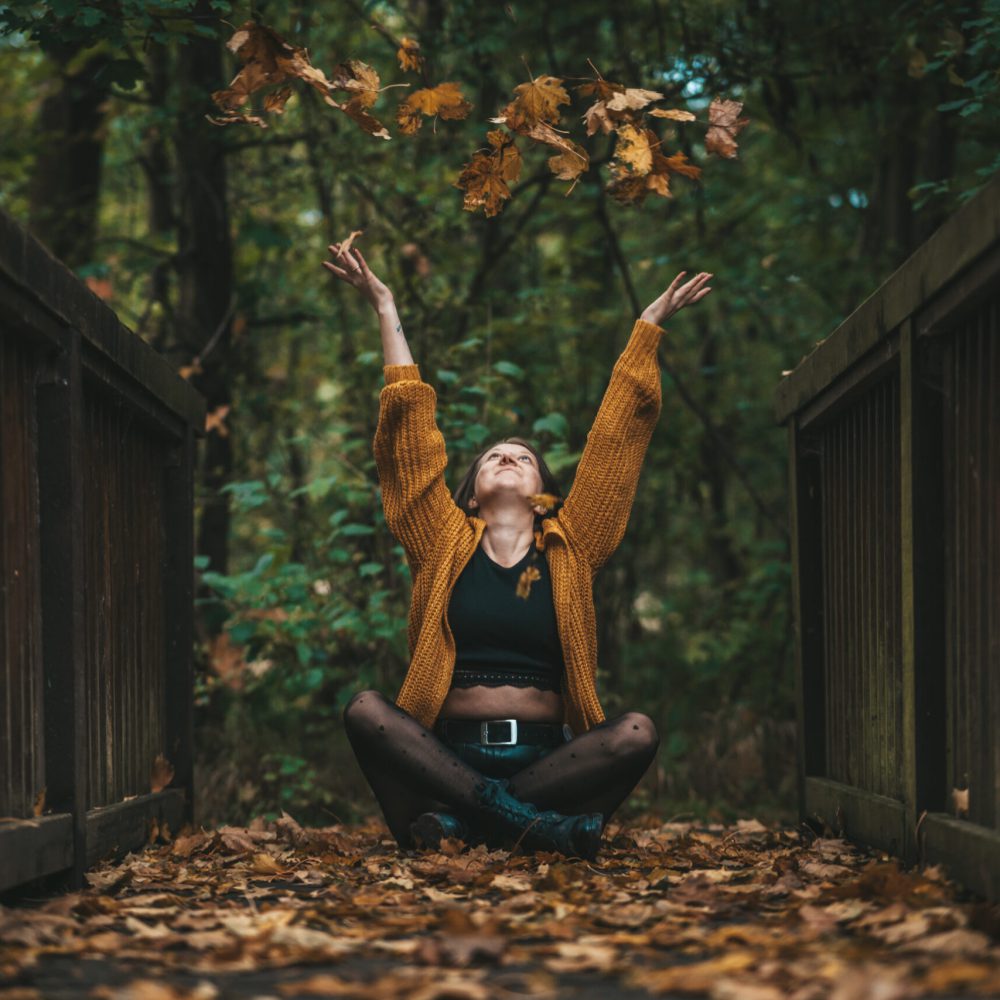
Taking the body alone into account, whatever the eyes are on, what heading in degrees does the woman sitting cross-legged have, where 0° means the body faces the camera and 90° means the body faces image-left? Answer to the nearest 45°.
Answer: approximately 0°

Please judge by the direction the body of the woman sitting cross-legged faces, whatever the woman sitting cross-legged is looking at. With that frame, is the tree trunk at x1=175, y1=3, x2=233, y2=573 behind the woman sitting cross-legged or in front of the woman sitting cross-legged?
behind

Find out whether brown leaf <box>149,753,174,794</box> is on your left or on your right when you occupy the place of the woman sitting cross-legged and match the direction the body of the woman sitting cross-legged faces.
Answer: on your right
